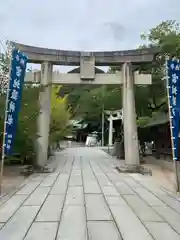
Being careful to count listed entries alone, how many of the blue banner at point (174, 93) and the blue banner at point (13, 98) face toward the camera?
2

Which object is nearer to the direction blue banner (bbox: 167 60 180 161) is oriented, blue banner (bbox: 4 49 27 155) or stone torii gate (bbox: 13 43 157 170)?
the blue banner

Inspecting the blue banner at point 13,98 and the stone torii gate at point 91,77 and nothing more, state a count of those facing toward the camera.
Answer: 2

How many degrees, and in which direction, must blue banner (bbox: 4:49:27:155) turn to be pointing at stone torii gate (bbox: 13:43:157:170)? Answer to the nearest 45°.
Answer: approximately 135° to its left

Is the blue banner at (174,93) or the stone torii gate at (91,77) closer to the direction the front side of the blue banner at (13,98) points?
the blue banner

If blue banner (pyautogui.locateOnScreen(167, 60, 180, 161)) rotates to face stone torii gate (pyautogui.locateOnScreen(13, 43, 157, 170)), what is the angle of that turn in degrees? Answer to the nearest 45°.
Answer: approximately 135° to its right

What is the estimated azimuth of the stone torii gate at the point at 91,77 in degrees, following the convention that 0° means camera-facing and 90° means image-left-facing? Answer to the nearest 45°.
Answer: approximately 0°

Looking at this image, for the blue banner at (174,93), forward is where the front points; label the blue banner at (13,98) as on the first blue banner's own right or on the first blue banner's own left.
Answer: on the first blue banner's own right

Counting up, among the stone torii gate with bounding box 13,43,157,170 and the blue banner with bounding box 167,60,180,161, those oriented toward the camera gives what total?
2

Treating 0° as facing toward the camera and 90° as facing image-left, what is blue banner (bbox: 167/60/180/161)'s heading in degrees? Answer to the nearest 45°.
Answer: approximately 0°
